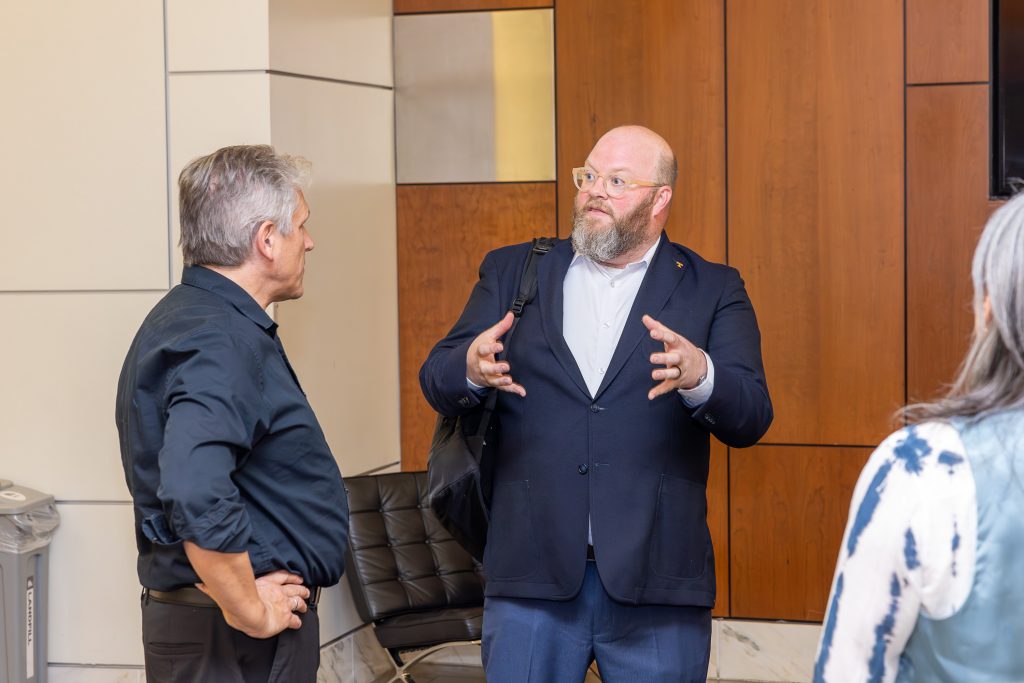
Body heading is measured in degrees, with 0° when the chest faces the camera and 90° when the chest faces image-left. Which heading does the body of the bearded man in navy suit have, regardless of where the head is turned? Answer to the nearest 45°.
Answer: approximately 0°

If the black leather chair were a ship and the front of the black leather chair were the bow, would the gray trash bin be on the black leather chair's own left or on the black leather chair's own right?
on the black leather chair's own right

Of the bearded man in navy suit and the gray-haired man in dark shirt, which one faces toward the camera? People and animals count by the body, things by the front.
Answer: the bearded man in navy suit

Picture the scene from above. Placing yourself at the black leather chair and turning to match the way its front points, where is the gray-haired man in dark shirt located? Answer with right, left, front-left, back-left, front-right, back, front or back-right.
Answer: front-right

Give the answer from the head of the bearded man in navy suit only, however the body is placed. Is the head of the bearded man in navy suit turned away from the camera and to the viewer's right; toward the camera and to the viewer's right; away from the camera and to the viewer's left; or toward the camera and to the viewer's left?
toward the camera and to the viewer's left

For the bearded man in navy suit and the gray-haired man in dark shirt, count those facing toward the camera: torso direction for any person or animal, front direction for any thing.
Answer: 1

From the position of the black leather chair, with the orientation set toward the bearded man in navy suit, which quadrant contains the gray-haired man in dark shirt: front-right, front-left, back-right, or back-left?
front-right

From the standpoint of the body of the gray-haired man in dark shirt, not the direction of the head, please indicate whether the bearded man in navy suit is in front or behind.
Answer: in front

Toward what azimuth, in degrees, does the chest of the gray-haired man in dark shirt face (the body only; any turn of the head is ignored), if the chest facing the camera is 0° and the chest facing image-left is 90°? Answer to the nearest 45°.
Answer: approximately 225°

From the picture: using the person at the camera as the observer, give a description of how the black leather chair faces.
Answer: facing the viewer and to the right of the viewer

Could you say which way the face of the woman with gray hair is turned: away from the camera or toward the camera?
away from the camera

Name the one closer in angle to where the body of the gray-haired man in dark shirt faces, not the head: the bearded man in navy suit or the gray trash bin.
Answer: the bearded man in navy suit

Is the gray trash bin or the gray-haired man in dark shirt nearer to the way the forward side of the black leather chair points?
the gray-haired man in dark shirt
